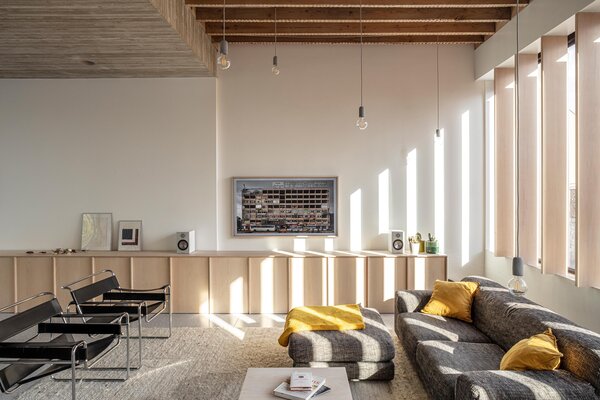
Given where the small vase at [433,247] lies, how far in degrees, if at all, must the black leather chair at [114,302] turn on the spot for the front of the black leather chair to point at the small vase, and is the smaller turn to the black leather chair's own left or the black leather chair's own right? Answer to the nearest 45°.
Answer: approximately 45° to the black leather chair's own left

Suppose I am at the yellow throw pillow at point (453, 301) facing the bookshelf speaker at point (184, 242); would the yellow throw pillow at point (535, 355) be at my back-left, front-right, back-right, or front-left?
back-left

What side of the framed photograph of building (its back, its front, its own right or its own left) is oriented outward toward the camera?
front

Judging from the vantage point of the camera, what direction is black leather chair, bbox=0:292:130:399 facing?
facing the viewer and to the right of the viewer

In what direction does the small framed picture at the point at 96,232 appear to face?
toward the camera

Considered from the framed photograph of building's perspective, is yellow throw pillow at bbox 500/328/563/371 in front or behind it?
in front

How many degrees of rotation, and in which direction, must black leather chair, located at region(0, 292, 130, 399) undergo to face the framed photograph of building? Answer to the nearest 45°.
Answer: approximately 90° to its left

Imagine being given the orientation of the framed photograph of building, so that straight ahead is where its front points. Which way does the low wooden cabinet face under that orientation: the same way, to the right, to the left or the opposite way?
the same way

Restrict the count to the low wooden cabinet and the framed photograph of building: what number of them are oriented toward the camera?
2

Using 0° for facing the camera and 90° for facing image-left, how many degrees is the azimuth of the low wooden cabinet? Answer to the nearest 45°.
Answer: approximately 0°

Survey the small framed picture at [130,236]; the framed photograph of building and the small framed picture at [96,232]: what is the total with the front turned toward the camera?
3

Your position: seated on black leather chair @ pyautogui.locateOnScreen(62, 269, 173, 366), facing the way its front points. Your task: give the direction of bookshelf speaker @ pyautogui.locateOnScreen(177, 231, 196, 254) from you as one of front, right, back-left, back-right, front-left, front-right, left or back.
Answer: left

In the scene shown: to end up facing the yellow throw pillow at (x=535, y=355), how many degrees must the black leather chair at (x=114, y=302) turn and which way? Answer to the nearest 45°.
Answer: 0° — it already faces it

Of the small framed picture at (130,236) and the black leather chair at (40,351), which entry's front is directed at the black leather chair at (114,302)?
the small framed picture

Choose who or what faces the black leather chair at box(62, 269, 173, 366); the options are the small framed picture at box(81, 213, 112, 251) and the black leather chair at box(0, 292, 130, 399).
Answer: the small framed picture

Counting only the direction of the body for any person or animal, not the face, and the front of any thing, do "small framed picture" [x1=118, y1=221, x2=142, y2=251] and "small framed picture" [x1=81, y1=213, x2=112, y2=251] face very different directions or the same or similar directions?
same or similar directions

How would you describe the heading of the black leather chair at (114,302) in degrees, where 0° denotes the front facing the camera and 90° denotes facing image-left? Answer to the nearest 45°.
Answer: approximately 315°

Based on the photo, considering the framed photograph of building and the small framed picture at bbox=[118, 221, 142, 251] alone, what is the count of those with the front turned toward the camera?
2
